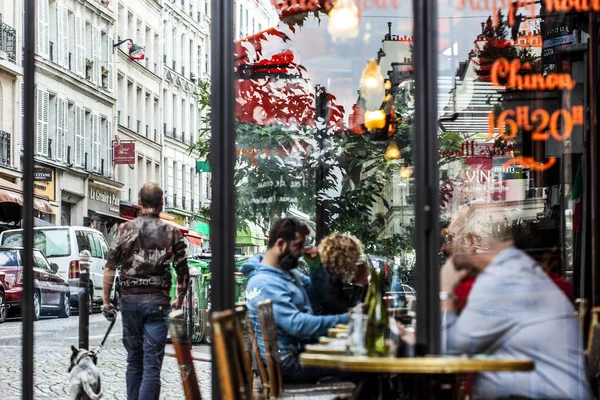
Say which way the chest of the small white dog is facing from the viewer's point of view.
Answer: away from the camera

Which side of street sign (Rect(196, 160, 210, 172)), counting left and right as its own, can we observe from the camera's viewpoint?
front

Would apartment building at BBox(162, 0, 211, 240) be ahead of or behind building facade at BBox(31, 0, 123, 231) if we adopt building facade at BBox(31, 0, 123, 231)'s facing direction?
ahead

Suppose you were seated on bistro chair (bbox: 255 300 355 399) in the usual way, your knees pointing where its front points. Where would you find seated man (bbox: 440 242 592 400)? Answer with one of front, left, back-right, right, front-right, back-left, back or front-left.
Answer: front-right

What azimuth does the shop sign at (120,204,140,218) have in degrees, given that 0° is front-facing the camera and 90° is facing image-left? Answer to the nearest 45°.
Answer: approximately 315°

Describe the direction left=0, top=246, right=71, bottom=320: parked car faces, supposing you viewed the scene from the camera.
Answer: facing away from the viewer and to the right of the viewer

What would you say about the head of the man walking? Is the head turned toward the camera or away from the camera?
away from the camera

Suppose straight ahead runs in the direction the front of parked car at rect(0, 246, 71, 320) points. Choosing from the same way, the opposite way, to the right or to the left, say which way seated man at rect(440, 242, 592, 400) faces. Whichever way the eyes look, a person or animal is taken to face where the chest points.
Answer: to the left

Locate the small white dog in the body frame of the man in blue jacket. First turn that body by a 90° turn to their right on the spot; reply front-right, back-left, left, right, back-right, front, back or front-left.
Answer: back-right
